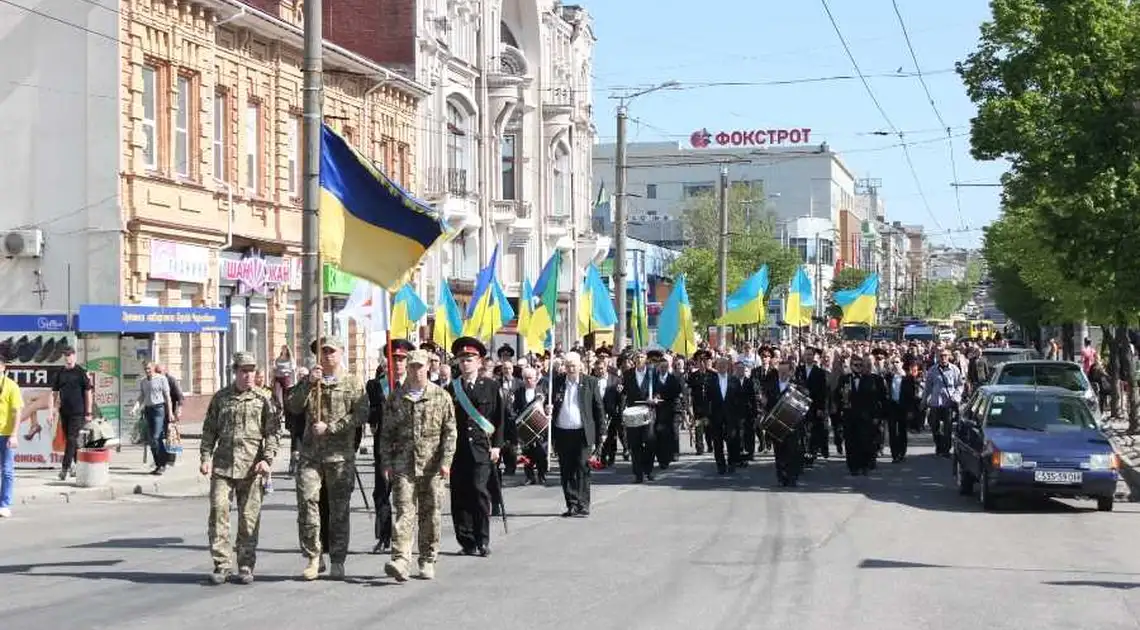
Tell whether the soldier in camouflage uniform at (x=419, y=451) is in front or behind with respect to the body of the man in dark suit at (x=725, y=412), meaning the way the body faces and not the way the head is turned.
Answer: in front

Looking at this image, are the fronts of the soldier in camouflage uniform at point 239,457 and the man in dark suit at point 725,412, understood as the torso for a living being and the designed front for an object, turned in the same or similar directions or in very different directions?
same or similar directions

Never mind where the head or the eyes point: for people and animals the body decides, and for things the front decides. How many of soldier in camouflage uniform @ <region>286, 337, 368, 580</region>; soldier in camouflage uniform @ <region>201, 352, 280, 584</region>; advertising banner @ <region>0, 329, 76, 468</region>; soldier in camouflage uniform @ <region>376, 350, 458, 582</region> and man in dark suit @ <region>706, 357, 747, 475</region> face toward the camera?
5

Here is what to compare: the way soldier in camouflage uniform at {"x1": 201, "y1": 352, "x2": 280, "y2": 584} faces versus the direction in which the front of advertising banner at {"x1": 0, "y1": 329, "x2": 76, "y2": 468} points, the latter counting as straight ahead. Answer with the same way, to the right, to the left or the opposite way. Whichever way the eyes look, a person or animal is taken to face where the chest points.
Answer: the same way

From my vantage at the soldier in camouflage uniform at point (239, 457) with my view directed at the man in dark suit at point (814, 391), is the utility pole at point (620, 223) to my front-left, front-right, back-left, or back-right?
front-left

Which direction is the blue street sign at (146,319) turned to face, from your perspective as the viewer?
facing the viewer and to the right of the viewer

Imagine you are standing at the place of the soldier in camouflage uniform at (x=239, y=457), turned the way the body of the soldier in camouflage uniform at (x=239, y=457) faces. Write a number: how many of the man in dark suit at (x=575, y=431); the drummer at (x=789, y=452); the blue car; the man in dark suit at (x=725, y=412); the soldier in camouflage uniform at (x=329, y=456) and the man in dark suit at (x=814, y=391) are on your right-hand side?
0

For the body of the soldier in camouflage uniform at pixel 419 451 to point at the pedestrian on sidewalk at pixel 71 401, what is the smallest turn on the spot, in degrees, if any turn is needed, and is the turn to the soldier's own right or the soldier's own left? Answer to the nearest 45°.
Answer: approximately 135° to the soldier's own right

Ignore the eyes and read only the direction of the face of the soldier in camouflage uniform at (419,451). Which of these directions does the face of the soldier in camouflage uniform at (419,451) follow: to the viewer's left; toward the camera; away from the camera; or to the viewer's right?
toward the camera

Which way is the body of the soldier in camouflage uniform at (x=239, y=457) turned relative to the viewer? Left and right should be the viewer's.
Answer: facing the viewer

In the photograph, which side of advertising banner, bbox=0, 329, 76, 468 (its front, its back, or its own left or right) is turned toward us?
front

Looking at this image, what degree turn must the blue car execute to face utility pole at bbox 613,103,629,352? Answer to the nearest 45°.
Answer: approximately 135° to its right

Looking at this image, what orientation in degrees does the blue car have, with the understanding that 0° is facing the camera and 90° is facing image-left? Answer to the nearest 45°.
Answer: approximately 0°

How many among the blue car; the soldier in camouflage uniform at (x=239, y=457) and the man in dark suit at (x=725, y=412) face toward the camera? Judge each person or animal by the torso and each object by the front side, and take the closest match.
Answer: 3

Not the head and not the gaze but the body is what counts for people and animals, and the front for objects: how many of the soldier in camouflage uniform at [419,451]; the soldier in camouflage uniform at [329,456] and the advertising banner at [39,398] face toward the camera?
3

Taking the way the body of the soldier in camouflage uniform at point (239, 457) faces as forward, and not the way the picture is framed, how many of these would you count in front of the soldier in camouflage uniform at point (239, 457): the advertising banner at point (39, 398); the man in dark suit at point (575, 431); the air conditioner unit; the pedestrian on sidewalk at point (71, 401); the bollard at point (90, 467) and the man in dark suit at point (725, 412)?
0

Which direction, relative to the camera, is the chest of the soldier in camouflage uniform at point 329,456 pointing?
toward the camera

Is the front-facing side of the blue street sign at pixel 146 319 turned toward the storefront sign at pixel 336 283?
no

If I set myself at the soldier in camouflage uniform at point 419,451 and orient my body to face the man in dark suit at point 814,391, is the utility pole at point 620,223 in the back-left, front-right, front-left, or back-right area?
front-left
